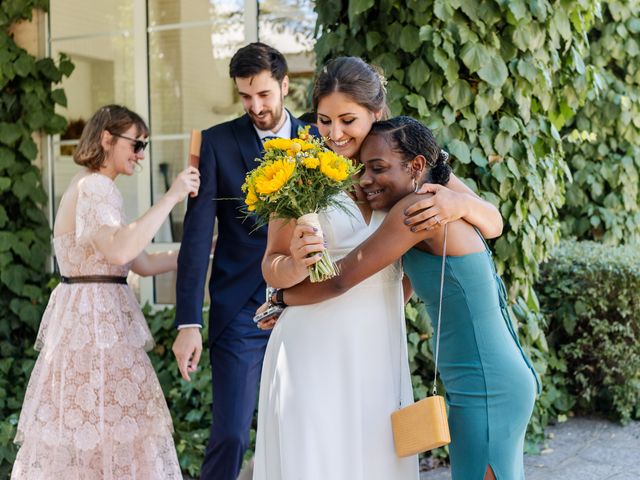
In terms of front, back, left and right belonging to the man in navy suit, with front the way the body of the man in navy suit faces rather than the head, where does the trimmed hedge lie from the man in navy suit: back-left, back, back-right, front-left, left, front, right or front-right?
left

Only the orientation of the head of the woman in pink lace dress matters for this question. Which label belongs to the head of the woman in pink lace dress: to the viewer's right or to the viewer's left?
to the viewer's right

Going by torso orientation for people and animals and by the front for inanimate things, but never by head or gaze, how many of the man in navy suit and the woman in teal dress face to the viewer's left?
1

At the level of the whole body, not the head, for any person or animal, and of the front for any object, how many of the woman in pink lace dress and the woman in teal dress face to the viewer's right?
1

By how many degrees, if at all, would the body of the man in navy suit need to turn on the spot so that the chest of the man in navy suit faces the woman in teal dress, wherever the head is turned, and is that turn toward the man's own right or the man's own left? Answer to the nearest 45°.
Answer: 0° — they already face them

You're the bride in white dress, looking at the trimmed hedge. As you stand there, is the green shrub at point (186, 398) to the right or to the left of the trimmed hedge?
left

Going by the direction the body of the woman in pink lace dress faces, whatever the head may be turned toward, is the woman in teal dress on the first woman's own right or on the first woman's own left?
on the first woman's own right

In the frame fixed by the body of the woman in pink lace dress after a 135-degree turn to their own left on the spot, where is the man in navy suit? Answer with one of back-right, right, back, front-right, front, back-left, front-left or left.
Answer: back

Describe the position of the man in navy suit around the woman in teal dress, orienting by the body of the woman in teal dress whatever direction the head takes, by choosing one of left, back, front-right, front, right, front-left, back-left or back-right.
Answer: front-right

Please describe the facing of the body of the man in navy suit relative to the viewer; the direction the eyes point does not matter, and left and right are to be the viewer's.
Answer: facing the viewer and to the right of the viewer

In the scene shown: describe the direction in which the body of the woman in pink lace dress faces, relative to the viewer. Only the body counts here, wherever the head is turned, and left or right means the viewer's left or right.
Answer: facing to the right of the viewer

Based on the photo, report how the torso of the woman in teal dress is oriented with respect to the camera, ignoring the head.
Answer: to the viewer's left

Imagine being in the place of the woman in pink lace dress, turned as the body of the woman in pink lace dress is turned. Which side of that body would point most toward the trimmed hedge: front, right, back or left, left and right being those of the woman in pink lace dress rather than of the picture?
front
